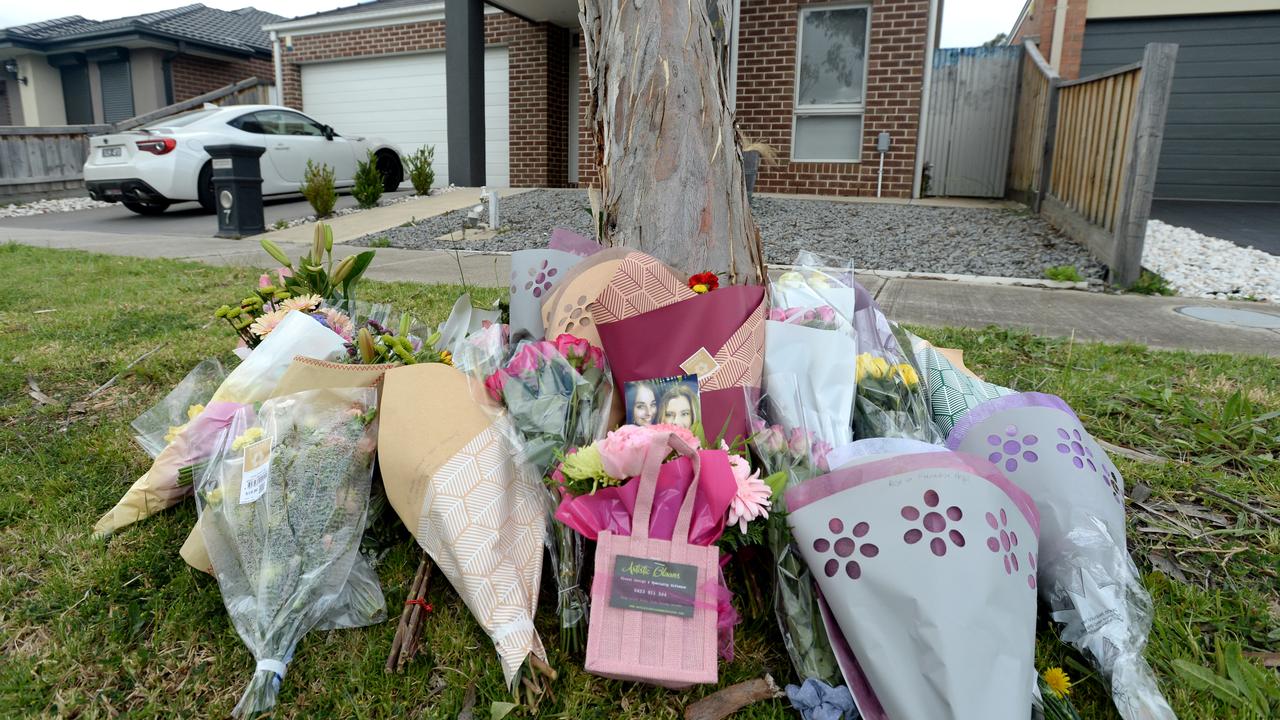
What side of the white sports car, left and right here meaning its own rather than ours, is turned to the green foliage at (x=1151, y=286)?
right

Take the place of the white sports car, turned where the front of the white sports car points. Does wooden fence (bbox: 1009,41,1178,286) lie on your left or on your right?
on your right

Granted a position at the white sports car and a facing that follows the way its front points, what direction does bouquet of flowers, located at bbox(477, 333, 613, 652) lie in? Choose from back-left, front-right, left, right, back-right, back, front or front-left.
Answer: back-right

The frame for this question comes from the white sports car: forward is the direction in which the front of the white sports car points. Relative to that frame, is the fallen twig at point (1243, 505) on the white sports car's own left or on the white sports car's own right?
on the white sports car's own right

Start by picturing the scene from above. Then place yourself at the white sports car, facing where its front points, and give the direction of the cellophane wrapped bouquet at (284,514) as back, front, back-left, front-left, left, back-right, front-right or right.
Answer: back-right

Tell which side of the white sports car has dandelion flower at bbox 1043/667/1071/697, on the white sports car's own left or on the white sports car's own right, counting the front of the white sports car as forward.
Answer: on the white sports car's own right

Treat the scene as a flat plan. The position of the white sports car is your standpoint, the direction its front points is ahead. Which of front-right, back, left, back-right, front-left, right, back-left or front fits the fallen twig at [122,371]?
back-right

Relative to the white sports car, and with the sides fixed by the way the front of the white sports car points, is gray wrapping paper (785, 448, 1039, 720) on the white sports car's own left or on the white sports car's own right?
on the white sports car's own right

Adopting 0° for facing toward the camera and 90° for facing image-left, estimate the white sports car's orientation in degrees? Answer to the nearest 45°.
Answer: approximately 225°

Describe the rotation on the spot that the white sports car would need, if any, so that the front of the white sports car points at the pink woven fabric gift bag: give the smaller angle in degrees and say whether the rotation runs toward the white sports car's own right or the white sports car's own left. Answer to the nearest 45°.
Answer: approximately 135° to the white sports car's own right

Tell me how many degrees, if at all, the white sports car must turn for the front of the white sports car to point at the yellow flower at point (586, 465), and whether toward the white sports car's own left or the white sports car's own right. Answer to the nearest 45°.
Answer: approximately 135° to the white sports car's own right

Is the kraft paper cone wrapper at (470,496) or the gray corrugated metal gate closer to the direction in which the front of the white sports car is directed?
the gray corrugated metal gate

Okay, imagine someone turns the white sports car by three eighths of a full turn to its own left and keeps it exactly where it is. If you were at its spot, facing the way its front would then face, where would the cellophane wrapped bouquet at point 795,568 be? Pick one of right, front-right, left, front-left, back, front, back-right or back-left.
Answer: left

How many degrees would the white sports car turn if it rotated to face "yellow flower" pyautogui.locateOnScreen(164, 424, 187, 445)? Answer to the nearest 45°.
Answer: approximately 135° to its right
